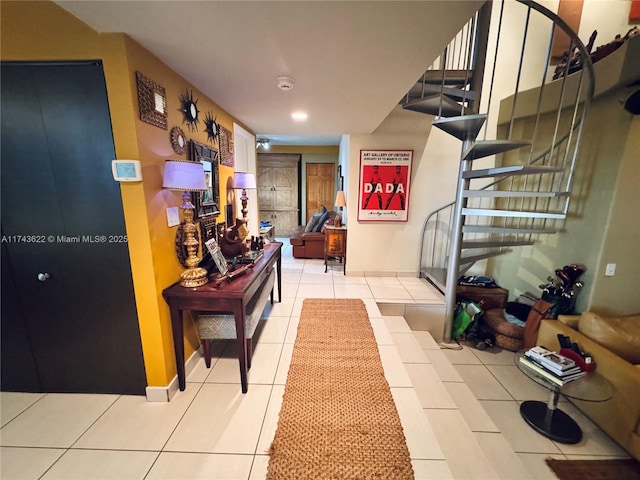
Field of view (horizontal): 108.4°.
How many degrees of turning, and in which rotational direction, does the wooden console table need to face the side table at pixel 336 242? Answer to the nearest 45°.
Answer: approximately 45° to its left

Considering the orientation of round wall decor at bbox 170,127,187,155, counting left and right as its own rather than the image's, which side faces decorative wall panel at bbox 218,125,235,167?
left

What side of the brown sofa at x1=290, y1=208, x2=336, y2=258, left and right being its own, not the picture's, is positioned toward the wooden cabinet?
right

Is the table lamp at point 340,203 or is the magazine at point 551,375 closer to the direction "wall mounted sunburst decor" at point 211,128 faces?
the magazine

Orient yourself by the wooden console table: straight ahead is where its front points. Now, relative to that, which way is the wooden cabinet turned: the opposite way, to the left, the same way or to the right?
to the right

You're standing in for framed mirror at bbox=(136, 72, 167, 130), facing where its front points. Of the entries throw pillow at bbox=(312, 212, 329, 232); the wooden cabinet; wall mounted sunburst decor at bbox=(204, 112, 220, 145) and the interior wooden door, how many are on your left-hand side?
4
